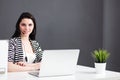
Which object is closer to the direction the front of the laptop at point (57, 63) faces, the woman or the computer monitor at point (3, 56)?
the woman

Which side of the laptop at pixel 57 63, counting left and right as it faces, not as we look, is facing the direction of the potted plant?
right

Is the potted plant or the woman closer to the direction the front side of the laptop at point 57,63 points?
the woman

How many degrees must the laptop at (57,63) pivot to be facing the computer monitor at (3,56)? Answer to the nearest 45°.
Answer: approximately 45° to its left

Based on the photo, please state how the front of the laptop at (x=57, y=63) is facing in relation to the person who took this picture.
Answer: facing away from the viewer and to the left of the viewer

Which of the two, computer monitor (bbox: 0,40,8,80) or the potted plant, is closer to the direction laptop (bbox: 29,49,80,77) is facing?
the computer monitor

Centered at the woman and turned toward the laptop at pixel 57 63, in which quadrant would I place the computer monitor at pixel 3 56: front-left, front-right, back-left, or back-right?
front-right
